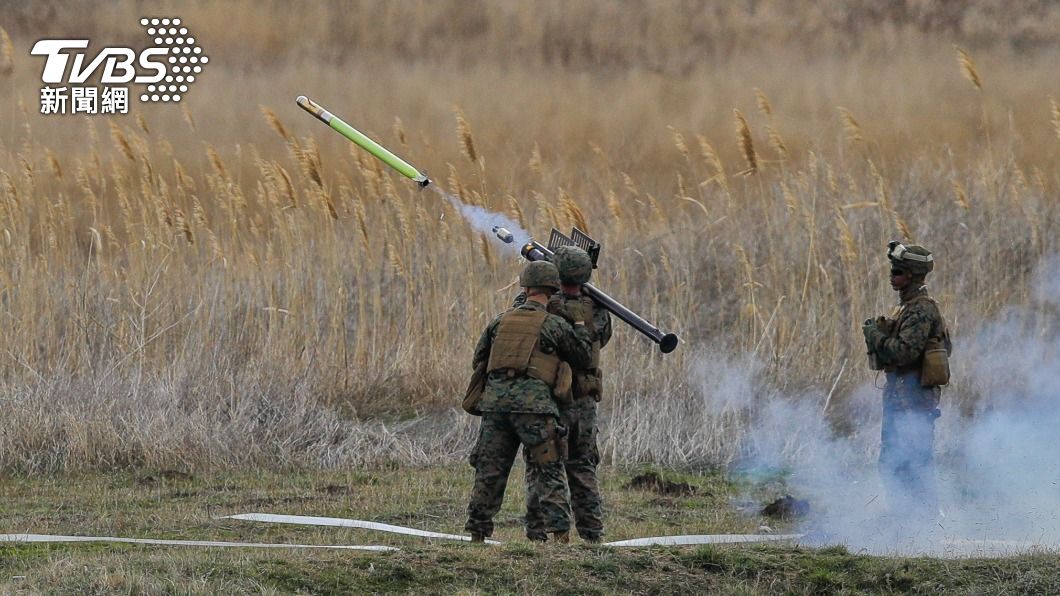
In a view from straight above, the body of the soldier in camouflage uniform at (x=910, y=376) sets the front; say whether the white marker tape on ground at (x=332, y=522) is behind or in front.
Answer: in front

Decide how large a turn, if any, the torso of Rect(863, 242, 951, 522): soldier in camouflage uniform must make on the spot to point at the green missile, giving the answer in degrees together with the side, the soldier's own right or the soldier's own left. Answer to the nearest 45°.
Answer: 0° — they already face it

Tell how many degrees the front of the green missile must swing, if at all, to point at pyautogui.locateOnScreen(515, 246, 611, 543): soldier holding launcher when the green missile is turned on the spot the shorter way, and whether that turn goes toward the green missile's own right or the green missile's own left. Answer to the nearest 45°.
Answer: approximately 180°

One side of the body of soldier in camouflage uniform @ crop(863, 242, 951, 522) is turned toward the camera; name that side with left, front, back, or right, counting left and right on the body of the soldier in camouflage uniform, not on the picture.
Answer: left

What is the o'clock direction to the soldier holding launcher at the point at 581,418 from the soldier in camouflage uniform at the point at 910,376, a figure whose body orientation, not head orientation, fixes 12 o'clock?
The soldier holding launcher is roughly at 11 o'clock from the soldier in camouflage uniform.

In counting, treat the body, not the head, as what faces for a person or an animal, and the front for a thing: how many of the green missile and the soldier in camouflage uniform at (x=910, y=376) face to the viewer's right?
0

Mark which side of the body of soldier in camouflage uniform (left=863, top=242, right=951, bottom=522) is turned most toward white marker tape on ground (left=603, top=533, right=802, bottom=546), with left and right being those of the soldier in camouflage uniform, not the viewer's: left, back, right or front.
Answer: front

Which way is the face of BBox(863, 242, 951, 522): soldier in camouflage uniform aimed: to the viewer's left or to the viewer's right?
to the viewer's left

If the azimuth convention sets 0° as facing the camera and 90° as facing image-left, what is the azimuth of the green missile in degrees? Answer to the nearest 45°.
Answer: approximately 135°

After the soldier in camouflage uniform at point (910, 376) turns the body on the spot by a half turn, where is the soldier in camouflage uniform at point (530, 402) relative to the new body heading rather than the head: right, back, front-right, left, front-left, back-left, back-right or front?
back-right
